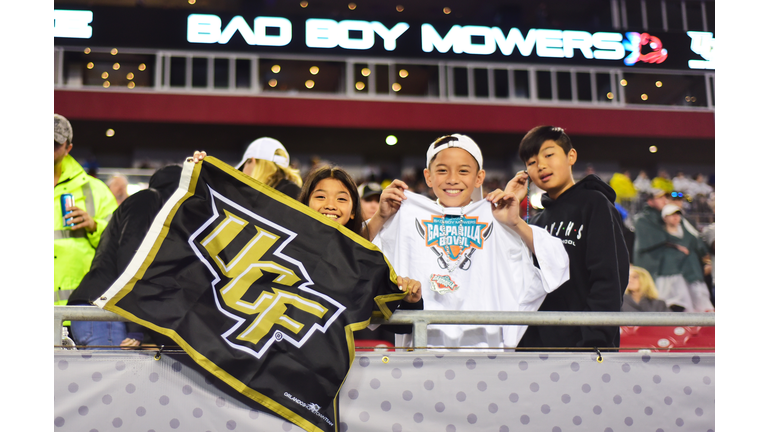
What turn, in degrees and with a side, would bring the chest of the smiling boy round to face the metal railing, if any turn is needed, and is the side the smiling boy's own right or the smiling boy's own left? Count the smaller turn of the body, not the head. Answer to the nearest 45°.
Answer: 0° — they already face it

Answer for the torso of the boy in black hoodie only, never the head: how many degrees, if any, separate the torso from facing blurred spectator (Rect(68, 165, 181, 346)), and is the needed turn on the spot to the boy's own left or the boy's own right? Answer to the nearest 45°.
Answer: approximately 45° to the boy's own right

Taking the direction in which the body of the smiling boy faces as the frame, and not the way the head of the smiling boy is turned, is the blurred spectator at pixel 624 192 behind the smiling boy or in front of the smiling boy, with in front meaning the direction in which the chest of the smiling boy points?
behind

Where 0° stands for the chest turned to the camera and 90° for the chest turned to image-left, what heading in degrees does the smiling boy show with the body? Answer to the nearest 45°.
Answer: approximately 0°
